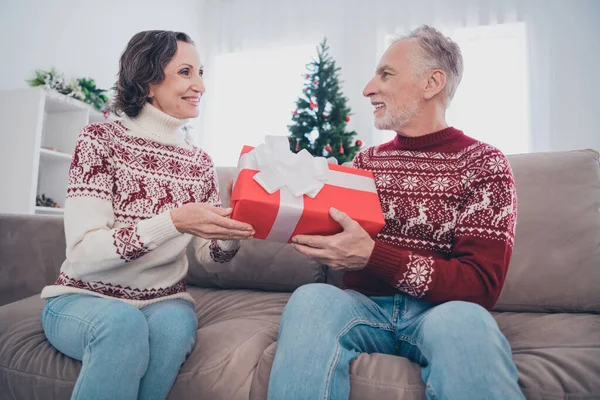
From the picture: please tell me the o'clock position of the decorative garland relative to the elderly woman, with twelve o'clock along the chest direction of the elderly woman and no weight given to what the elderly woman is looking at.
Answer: The decorative garland is roughly at 7 o'clock from the elderly woman.

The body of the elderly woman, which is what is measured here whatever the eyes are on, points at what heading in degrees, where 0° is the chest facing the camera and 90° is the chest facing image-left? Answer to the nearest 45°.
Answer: approximately 315°

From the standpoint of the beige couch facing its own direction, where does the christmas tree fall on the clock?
The christmas tree is roughly at 6 o'clock from the beige couch.

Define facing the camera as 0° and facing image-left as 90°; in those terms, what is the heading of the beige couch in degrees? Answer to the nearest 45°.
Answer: approximately 0°

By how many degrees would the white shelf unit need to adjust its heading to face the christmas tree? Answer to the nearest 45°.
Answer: approximately 45° to its left

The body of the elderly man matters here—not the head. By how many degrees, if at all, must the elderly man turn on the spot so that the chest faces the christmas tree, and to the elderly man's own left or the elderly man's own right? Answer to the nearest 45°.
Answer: approximately 135° to the elderly man's own right

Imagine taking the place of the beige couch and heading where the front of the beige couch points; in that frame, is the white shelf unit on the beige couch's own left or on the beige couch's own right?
on the beige couch's own right

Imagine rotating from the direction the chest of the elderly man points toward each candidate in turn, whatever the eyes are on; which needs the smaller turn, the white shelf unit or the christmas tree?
the white shelf unit

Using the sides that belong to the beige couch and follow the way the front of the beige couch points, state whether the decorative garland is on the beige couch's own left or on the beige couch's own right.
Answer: on the beige couch's own right
